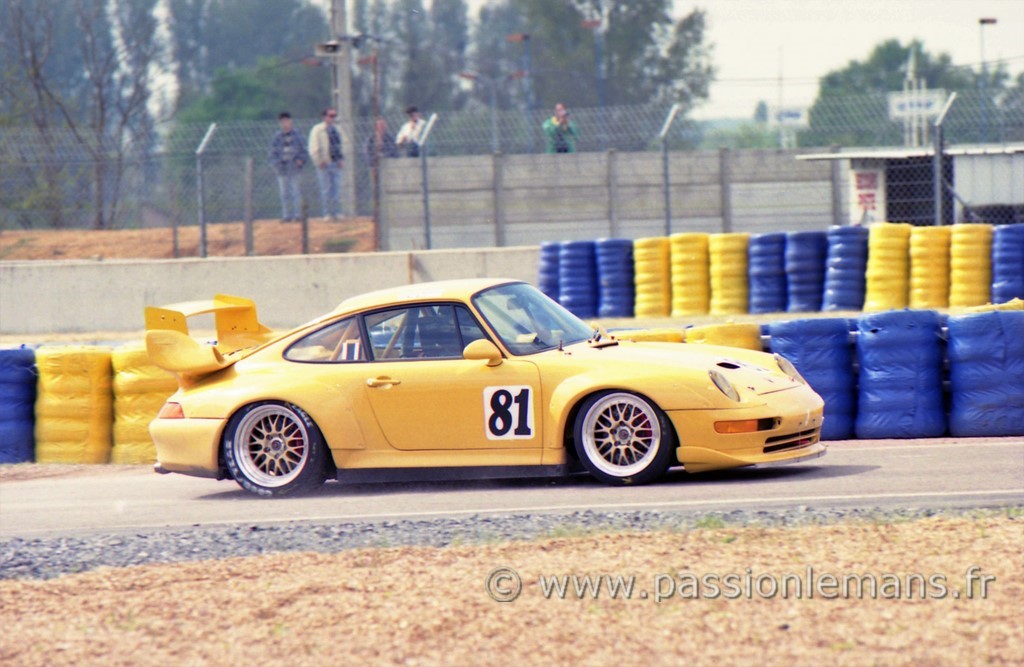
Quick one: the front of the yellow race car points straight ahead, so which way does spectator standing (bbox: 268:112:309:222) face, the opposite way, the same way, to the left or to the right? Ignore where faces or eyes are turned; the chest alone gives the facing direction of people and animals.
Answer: to the right

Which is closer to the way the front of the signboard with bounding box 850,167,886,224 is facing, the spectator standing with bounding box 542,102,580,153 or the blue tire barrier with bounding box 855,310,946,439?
the blue tire barrier

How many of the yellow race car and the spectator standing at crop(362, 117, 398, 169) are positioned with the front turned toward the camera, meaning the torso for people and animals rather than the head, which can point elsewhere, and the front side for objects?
1

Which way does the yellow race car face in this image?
to the viewer's right

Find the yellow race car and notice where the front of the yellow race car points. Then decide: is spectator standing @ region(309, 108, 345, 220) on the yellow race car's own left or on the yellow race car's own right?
on the yellow race car's own left

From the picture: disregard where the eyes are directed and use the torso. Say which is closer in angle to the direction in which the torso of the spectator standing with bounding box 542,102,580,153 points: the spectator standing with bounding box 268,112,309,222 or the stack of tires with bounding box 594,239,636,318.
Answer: the stack of tires

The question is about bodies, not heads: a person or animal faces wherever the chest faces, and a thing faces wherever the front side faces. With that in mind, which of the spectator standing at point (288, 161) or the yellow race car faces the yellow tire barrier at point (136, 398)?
the spectator standing

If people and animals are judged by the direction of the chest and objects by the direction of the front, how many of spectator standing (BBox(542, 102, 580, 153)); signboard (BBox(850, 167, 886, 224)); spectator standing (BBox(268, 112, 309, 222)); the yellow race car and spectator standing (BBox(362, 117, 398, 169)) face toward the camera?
4

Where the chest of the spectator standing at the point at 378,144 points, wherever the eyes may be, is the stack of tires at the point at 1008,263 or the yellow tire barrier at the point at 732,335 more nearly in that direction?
the yellow tire barrier
